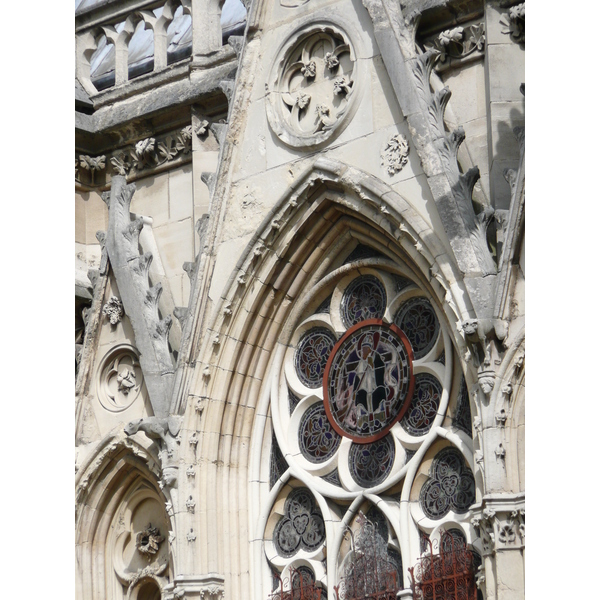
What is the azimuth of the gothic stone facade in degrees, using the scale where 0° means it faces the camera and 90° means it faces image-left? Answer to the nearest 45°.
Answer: approximately 45°
